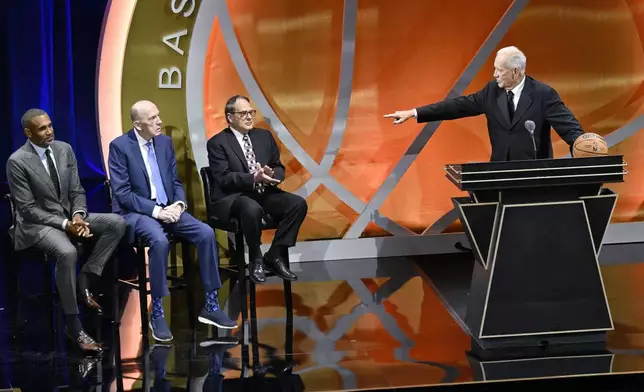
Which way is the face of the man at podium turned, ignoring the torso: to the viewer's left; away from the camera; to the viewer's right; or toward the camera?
to the viewer's left

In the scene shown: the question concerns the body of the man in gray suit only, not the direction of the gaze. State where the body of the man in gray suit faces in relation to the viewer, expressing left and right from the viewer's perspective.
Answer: facing the viewer and to the right of the viewer

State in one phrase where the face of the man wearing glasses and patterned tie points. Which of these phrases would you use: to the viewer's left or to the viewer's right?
to the viewer's right

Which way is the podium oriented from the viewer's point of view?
toward the camera

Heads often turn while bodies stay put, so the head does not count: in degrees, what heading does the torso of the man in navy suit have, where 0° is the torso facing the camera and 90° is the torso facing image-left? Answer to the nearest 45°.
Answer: approximately 315°

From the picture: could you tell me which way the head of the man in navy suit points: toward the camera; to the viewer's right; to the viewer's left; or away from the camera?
to the viewer's right

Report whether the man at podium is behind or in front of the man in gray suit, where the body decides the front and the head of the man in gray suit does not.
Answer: in front

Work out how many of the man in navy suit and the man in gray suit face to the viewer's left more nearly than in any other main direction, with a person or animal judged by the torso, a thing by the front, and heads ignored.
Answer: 0
